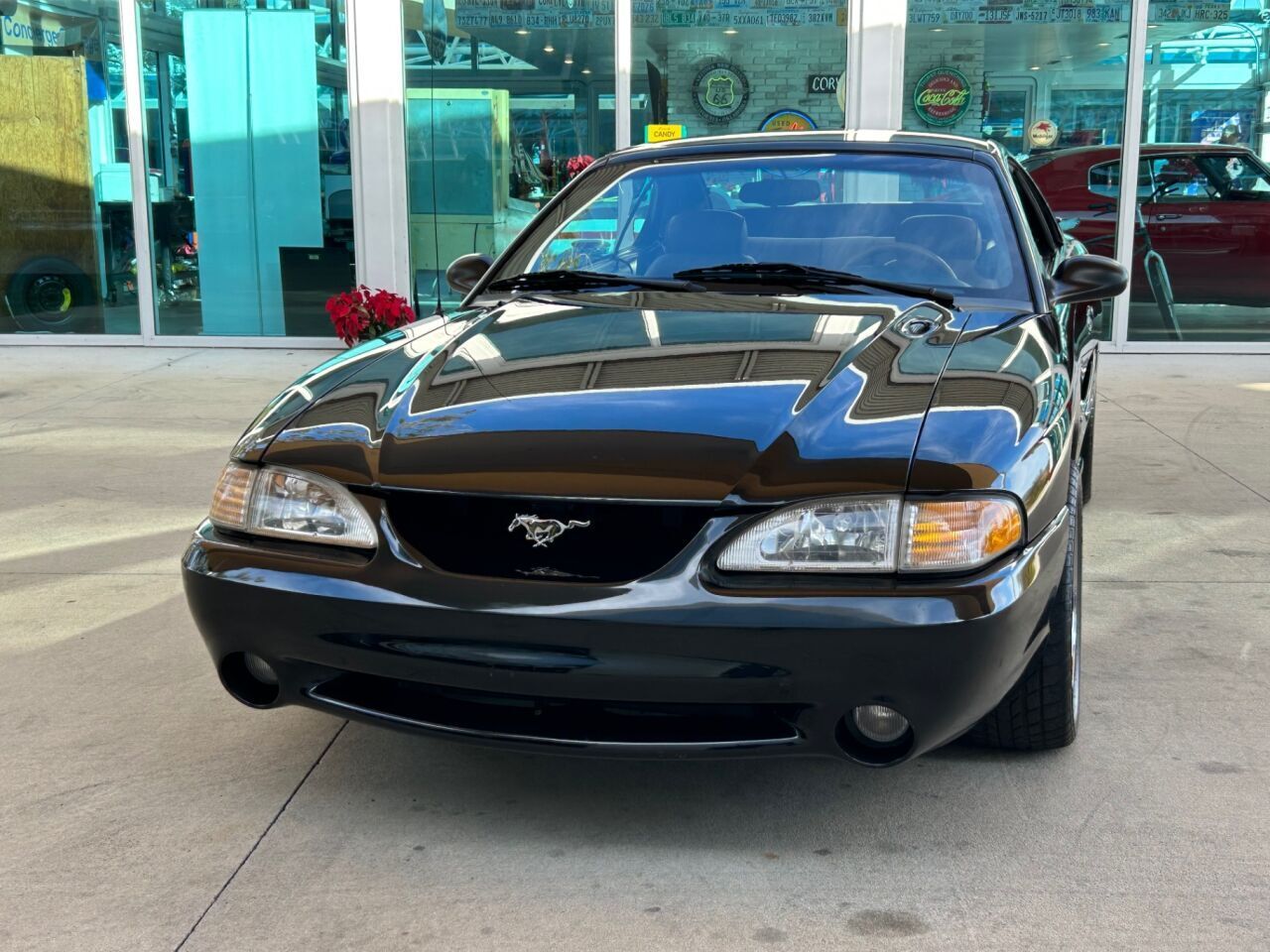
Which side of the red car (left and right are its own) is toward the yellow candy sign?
back

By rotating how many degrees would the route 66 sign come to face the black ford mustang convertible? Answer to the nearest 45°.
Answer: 0° — it already faces it

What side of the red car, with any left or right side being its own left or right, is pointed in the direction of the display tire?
back

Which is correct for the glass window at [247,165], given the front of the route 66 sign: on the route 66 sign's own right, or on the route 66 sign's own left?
on the route 66 sign's own right

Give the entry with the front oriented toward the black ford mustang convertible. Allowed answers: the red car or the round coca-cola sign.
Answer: the round coca-cola sign

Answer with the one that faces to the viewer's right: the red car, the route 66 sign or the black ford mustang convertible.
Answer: the red car

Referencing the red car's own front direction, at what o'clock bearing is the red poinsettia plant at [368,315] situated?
The red poinsettia plant is roughly at 5 o'clock from the red car.

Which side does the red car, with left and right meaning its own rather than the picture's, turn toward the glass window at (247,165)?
back

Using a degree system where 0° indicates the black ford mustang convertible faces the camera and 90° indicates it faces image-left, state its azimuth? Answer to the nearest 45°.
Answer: approximately 45°

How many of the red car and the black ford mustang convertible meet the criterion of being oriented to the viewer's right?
1

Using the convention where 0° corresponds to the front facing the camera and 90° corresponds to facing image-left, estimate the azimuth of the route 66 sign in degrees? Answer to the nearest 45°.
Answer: approximately 0°

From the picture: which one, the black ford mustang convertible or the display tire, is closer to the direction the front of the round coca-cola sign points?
the black ford mustang convertible

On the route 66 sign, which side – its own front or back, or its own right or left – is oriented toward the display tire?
right

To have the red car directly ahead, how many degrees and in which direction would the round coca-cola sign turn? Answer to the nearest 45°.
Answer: approximately 90° to its left

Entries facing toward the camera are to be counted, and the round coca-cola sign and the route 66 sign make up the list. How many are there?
2

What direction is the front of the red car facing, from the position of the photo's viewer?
facing to the right of the viewer
